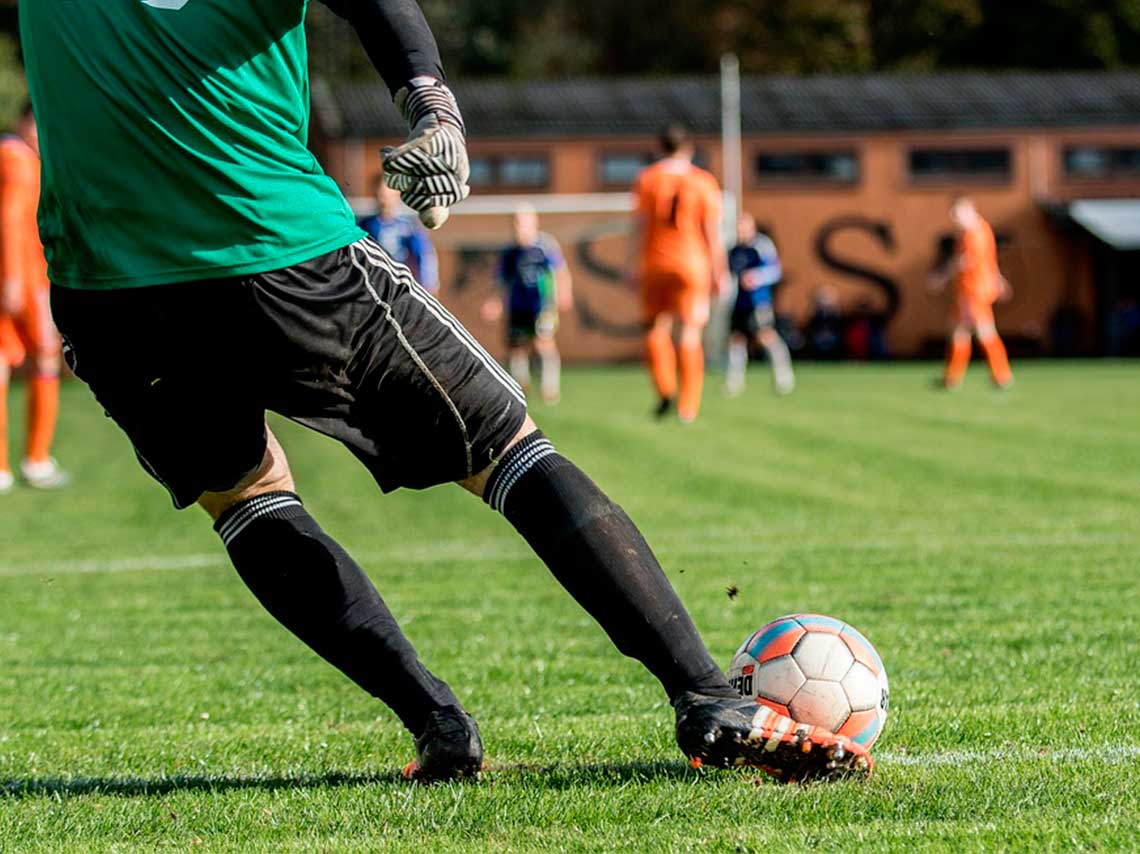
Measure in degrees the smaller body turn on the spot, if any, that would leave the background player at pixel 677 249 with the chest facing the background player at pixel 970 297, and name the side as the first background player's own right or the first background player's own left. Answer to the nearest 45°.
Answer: approximately 45° to the first background player's own right

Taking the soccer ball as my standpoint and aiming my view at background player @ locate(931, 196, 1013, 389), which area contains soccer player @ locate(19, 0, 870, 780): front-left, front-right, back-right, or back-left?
back-left

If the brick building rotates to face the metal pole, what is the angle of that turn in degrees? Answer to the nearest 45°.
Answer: approximately 45° to its right

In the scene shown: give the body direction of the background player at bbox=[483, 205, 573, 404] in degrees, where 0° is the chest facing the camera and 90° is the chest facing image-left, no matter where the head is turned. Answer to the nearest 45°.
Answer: approximately 0°

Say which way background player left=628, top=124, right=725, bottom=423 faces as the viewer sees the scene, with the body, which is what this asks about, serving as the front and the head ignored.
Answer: away from the camera

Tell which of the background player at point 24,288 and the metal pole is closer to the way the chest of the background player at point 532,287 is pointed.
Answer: the background player

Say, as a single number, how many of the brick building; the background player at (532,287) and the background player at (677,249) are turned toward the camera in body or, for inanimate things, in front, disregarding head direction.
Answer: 2
